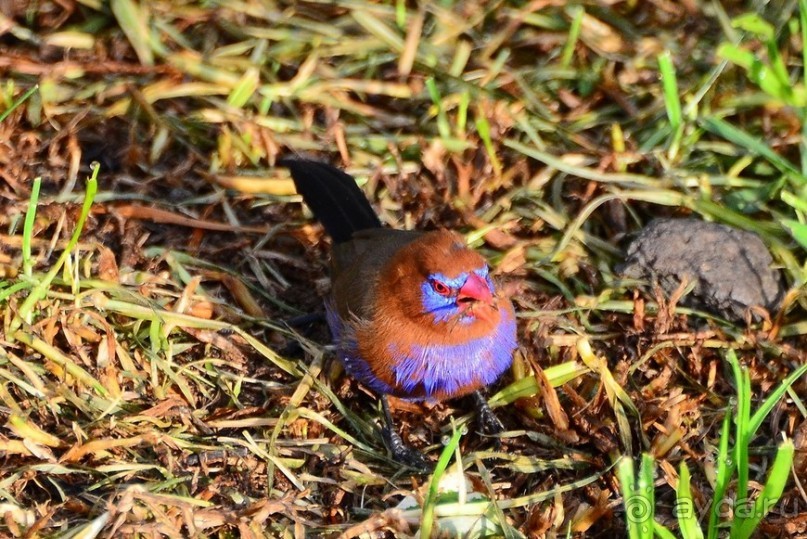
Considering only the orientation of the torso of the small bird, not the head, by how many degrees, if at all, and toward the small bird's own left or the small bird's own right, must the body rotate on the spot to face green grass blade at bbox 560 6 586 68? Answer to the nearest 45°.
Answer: approximately 135° to the small bird's own left

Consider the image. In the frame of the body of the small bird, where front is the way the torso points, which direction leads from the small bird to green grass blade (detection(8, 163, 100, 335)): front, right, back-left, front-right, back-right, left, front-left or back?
back-right

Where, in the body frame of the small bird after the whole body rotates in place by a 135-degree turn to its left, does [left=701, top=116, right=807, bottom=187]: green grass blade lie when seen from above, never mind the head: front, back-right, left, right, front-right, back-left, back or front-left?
front-right

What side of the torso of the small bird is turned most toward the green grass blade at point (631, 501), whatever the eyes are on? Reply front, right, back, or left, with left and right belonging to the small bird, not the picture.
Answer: front

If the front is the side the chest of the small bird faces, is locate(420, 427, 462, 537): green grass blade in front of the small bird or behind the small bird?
in front

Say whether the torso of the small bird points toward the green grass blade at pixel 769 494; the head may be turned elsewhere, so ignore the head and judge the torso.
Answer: yes

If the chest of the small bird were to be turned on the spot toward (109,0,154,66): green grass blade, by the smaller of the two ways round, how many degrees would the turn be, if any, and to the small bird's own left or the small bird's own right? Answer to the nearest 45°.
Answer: approximately 180°

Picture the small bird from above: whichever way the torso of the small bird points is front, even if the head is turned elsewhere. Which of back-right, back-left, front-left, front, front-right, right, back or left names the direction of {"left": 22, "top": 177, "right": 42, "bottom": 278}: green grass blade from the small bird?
back-right

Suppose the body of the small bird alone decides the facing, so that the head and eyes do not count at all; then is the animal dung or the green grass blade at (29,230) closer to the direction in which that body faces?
the animal dung

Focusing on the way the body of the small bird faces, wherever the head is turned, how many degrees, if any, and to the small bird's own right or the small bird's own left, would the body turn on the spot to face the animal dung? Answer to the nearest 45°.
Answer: approximately 90° to the small bird's own left

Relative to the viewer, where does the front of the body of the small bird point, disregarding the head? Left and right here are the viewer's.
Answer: facing the viewer and to the right of the viewer

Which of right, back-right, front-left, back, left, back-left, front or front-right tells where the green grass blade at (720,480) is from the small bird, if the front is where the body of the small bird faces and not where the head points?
front

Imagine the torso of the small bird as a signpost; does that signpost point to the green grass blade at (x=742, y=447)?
yes
